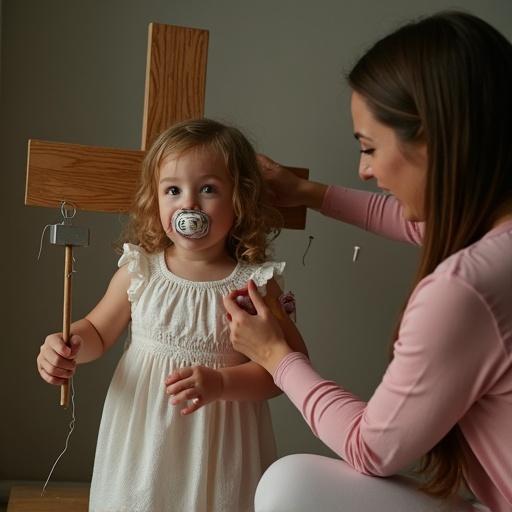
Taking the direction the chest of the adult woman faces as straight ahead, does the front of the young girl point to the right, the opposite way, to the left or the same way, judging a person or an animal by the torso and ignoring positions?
to the left

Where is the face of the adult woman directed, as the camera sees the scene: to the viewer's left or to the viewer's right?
to the viewer's left

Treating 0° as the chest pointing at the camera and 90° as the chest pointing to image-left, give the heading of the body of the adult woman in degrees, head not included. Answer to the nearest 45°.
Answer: approximately 90°

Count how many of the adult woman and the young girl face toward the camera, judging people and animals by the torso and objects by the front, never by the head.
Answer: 1

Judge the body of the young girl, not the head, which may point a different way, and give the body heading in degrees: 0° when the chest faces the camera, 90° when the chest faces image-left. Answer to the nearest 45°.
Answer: approximately 0°
